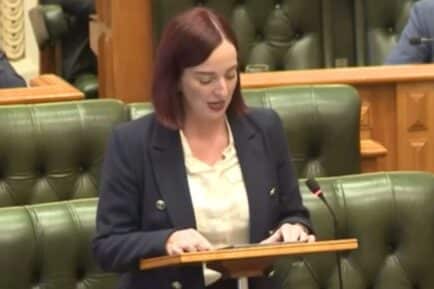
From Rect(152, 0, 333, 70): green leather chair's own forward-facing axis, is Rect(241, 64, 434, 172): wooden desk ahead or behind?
ahead

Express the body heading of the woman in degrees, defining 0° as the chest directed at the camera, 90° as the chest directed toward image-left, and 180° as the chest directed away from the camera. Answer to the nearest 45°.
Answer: approximately 315°

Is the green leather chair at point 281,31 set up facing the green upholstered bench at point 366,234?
yes

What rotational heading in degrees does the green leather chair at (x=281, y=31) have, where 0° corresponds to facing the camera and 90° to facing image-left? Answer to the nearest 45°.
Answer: approximately 0°

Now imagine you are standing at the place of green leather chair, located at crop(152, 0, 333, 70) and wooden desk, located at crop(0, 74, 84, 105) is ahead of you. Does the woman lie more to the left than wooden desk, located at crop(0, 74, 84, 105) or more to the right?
left

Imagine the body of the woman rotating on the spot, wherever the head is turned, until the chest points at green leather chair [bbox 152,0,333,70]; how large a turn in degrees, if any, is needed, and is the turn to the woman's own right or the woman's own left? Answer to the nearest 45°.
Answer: approximately 135° to the woman's own left

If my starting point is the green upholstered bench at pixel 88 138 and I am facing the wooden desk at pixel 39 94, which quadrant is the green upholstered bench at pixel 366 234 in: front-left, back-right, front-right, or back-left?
back-right

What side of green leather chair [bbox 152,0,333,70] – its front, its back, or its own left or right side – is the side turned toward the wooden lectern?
front

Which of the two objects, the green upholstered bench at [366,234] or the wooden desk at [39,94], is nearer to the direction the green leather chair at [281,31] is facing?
the green upholstered bench
